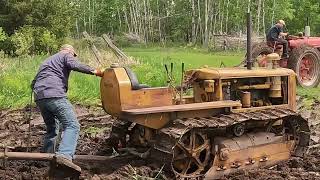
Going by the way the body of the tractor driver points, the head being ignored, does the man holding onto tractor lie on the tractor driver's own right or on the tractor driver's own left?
on the tractor driver's own right

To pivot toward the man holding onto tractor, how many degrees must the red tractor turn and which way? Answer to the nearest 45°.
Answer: approximately 135° to its right

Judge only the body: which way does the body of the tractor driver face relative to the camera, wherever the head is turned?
to the viewer's right

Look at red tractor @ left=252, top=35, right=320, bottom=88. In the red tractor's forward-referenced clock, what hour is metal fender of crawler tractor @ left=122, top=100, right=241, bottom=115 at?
The metal fender of crawler tractor is roughly at 5 o'clock from the red tractor.

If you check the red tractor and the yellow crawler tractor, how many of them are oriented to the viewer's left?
0

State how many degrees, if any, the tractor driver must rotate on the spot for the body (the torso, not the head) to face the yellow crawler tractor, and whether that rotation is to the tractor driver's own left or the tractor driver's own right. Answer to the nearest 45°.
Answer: approximately 90° to the tractor driver's own right

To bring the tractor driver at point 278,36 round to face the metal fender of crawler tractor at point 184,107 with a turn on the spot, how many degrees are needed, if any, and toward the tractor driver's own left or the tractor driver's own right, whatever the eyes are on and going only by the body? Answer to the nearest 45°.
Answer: approximately 90° to the tractor driver's own right

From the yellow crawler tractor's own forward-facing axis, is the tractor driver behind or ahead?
ahead

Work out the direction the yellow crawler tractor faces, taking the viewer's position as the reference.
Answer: facing away from the viewer and to the right of the viewer

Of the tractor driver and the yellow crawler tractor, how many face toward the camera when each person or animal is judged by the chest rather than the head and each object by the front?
0

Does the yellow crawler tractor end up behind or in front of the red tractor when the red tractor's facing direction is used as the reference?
behind

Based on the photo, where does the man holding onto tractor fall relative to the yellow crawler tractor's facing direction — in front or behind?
behind
